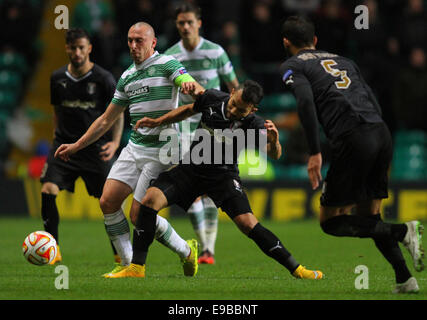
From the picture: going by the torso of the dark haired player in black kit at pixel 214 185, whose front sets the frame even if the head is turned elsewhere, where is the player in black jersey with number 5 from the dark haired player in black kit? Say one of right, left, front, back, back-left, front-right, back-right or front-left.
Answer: front-left

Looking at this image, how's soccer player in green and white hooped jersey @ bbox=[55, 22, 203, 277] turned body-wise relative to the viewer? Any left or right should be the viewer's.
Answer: facing the viewer and to the left of the viewer

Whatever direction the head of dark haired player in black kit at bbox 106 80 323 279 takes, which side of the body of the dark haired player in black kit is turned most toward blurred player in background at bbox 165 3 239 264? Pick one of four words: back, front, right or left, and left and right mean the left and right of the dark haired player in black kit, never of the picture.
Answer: back

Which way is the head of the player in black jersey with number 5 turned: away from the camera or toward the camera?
away from the camera

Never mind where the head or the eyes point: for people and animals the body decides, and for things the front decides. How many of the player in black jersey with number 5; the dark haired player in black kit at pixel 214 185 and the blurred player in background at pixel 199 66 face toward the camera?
2

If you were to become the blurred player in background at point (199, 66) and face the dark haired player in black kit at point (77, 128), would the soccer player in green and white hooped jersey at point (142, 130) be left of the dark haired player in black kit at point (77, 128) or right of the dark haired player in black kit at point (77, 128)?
left

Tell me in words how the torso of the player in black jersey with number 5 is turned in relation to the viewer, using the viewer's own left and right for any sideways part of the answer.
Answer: facing away from the viewer and to the left of the viewer

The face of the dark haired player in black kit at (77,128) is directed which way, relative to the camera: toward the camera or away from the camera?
toward the camera

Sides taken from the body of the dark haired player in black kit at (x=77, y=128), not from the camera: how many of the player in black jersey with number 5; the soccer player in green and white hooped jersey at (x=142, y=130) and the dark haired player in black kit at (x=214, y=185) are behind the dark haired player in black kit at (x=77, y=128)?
0

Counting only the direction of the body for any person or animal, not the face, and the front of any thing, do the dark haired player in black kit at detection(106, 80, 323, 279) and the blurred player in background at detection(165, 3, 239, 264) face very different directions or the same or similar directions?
same or similar directions

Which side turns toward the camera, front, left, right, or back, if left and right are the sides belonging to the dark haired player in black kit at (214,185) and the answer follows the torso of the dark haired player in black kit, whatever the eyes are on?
front

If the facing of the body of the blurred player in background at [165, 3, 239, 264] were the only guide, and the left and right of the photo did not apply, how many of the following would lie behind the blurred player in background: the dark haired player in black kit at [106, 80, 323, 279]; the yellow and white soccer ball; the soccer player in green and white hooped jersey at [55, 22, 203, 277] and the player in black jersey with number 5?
0

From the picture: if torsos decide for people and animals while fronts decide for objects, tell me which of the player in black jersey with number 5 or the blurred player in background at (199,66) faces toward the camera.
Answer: the blurred player in background

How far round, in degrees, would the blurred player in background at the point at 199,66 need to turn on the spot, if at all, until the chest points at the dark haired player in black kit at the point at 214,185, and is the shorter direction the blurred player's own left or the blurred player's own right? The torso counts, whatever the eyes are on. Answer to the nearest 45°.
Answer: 0° — they already face them

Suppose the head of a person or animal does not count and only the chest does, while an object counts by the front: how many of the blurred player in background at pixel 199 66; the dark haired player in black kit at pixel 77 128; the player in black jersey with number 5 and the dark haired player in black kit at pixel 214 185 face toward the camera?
3

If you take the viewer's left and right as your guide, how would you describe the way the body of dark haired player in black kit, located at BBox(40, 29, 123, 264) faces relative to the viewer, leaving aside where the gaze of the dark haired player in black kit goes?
facing the viewer

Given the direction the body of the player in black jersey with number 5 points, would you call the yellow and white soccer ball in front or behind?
in front

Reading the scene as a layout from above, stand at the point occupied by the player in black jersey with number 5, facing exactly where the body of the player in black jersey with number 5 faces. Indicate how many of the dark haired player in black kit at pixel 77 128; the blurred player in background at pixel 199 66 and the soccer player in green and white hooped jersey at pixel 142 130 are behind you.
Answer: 0

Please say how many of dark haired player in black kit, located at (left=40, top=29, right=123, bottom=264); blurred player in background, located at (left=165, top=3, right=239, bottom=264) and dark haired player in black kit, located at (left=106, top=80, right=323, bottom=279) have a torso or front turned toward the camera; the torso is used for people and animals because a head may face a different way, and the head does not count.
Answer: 3
